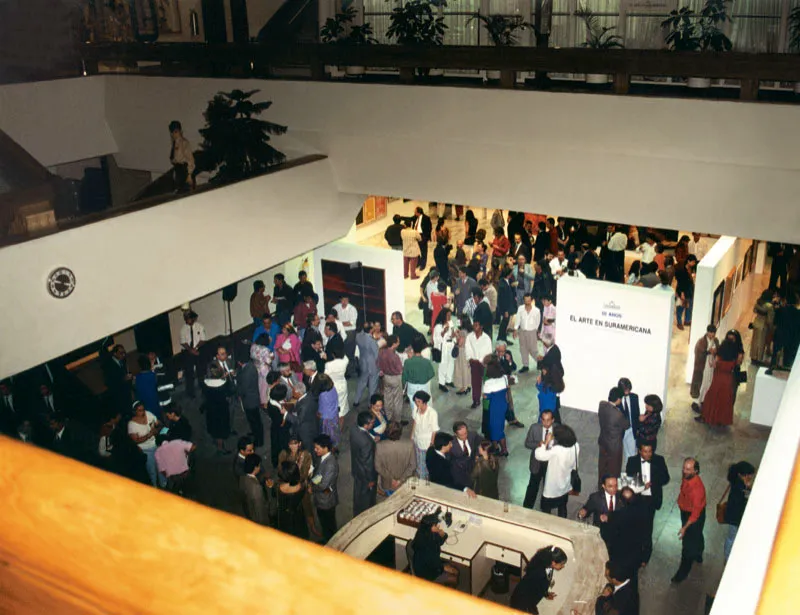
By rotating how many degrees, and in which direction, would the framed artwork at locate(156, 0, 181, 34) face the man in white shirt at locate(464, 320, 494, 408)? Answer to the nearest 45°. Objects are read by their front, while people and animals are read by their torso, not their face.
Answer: approximately 45° to its left

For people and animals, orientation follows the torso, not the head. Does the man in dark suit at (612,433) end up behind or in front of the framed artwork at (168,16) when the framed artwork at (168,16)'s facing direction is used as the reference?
in front

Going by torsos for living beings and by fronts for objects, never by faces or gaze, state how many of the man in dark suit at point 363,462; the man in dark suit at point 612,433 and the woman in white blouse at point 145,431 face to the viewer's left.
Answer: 0

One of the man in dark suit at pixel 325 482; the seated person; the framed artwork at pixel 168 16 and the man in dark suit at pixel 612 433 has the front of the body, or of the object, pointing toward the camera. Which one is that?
the framed artwork

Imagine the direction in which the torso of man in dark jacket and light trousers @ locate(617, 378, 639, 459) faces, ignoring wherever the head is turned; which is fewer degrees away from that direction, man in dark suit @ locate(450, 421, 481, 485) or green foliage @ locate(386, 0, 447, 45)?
the man in dark suit

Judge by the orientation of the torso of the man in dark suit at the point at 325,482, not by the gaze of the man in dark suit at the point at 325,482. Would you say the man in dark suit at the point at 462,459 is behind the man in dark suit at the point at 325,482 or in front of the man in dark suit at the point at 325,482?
behind

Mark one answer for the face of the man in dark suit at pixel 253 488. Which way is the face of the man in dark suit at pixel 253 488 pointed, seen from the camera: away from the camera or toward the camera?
away from the camera

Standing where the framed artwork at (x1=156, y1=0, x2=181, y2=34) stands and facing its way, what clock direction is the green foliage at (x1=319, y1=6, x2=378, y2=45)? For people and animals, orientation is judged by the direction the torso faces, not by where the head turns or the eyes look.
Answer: The green foliage is roughly at 10 o'clock from the framed artwork.

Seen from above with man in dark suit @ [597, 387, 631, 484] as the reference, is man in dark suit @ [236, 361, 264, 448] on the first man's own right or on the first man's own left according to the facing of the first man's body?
on the first man's own left

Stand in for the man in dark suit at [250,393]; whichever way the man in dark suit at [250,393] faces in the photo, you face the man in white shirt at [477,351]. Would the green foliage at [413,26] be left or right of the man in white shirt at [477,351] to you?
left

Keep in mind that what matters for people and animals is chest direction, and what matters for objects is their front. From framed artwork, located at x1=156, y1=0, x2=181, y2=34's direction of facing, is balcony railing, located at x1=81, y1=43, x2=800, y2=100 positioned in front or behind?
in front

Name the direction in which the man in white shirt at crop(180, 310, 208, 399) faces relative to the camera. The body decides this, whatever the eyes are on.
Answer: toward the camera

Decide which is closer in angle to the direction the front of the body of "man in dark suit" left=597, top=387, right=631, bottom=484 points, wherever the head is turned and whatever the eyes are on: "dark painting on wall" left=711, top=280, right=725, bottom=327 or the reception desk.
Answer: the dark painting on wall

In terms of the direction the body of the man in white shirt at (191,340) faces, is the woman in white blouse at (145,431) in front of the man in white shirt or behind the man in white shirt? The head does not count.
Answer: in front
